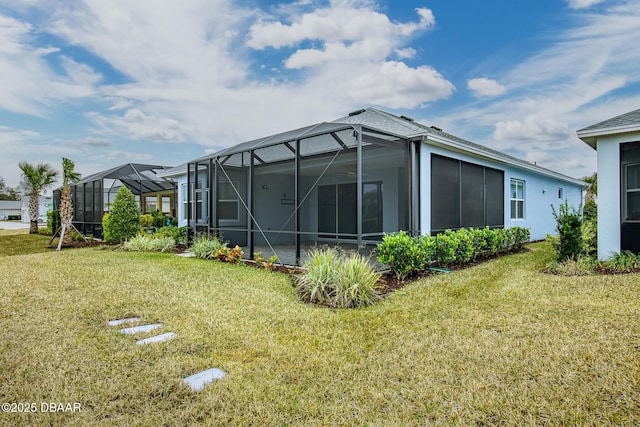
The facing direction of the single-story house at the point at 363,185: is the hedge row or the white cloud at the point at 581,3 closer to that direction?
the white cloud

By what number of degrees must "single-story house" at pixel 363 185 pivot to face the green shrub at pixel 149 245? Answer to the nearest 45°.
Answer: approximately 135° to its left

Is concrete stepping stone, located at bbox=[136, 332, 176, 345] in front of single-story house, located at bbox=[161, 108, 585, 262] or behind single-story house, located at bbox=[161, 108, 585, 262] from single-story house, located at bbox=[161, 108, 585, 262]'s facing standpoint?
behind

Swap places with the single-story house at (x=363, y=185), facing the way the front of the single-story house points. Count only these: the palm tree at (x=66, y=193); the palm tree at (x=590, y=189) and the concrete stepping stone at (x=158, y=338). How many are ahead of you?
1

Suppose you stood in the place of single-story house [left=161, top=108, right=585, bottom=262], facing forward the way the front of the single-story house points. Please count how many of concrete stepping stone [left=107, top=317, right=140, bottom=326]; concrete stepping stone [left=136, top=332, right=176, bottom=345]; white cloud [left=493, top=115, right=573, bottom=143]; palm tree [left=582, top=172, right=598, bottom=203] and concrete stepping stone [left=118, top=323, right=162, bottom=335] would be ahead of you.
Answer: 2

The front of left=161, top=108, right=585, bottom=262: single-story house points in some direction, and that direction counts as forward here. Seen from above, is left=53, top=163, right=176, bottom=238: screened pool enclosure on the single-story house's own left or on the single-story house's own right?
on the single-story house's own left

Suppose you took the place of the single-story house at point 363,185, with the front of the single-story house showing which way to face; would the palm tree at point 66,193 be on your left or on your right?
on your left

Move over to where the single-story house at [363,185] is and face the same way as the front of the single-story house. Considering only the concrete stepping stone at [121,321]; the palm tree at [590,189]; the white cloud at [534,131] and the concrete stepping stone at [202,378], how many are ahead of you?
2

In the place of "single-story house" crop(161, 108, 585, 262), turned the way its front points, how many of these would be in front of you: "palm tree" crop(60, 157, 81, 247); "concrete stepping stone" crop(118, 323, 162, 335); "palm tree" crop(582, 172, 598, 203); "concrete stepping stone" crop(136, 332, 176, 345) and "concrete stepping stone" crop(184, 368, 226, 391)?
1

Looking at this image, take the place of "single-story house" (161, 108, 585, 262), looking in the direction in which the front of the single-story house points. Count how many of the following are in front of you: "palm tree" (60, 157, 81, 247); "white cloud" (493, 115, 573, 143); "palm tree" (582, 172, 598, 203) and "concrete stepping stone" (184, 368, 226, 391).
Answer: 2

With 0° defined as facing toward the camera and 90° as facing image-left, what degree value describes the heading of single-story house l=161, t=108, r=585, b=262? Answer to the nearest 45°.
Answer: approximately 225°

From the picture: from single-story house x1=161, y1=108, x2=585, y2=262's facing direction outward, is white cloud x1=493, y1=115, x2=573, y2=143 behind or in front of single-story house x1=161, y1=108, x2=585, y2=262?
in front

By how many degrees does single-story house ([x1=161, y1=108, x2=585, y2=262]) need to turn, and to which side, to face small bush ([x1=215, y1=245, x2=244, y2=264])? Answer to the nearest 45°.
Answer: approximately 180°

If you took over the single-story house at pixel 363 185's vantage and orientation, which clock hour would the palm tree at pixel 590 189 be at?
The palm tree is roughly at 12 o'clock from the single-story house.

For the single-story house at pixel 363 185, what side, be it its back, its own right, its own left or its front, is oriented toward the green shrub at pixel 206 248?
back
